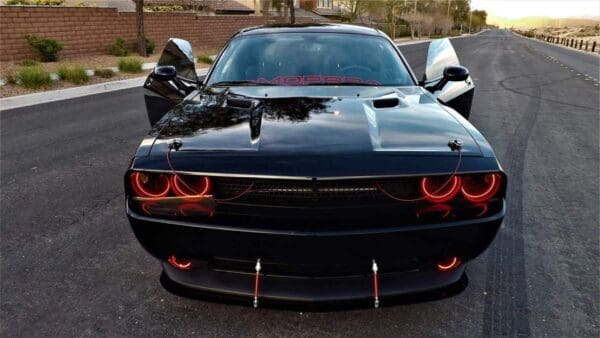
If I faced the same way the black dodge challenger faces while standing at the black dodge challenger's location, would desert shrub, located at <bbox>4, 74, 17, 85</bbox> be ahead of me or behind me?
behind

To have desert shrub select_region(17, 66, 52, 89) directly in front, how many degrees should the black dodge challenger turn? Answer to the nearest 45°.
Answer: approximately 135° to its right

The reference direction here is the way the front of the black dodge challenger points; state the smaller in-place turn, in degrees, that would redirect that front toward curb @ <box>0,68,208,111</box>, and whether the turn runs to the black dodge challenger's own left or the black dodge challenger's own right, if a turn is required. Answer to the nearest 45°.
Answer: approximately 135° to the black dodge challenger's own right

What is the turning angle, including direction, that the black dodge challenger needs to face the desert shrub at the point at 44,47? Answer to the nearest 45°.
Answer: approximately 135° to its right

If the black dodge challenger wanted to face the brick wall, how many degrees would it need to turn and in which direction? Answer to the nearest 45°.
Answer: approximately 135° to its right

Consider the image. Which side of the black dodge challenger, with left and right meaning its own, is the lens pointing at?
front

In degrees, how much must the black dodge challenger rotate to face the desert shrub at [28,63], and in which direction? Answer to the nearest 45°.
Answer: approximately 135° to its right

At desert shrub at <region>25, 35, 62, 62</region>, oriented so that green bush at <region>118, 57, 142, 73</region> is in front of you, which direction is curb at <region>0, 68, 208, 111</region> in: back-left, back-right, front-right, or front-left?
front-right

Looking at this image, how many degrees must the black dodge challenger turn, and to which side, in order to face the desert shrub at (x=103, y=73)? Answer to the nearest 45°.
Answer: approximately 135° to its right
